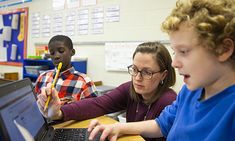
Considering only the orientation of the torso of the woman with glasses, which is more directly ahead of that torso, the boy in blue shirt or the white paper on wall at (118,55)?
the boy in blue shirt

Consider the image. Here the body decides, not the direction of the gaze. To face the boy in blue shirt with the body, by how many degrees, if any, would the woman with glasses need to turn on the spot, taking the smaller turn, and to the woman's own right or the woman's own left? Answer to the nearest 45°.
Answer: approximately 45° to the woman's own left

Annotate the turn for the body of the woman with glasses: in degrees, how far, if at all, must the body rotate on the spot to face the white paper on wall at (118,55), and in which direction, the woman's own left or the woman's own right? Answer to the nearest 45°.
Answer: approximately 135° to the woman's own right

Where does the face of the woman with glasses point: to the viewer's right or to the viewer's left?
to the viewer's left

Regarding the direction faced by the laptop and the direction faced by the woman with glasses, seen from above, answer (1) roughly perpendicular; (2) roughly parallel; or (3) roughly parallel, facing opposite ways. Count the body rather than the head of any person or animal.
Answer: roughly perpendicular

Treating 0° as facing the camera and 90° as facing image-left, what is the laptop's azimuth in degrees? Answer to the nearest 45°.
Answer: approximately 315°

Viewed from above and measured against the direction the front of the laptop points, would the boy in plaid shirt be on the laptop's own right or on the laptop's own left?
on the laptop's own left

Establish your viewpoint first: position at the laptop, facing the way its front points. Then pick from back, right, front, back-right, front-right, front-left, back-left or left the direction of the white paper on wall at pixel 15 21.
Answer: back-left

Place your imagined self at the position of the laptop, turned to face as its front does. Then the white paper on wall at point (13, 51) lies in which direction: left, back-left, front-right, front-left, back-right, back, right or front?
back-left

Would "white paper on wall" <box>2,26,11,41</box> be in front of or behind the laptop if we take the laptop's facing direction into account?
behind
